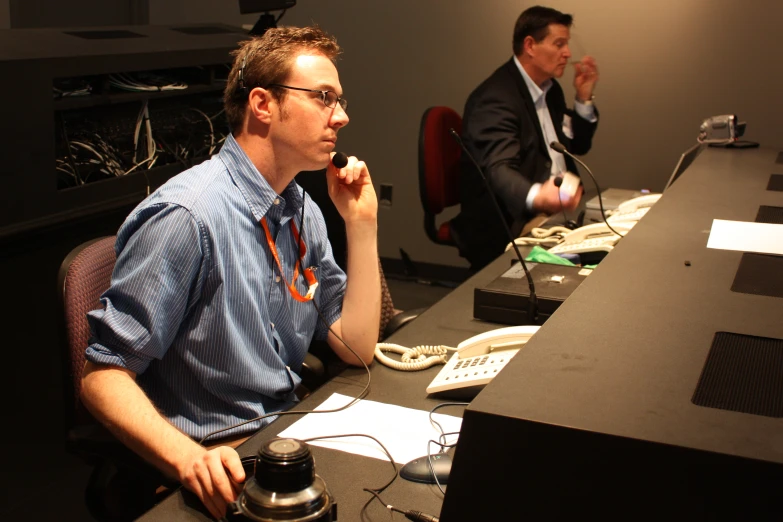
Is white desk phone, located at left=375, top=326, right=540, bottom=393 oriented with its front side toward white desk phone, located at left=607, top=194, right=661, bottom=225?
no

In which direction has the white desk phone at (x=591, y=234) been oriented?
to the viewer's left

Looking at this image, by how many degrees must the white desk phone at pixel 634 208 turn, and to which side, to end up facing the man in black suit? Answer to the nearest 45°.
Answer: approximately 45° to its right

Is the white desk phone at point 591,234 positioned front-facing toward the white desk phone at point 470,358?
no

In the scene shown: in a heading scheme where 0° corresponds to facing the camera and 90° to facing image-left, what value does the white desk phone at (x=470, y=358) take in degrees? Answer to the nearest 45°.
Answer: approximately 90°

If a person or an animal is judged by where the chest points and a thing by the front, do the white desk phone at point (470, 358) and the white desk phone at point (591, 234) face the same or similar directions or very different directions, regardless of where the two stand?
same or similar directions

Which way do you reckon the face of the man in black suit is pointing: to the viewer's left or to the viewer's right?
to the viewer's right

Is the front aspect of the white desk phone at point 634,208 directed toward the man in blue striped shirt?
no

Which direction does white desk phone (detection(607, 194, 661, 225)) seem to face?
to the viewer's left

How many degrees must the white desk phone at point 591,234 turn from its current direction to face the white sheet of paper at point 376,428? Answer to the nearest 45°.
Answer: approximately 90° to its left

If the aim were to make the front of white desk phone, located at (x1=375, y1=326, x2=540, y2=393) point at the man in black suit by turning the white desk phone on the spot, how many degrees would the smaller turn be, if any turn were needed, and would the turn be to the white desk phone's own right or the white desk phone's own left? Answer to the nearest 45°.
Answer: approximately 90° to the white desk phone's own right

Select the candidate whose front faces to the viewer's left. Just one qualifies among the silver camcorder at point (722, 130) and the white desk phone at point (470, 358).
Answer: the white desk phone

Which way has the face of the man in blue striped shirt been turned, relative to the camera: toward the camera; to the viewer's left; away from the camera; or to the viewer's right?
to the viewer's right

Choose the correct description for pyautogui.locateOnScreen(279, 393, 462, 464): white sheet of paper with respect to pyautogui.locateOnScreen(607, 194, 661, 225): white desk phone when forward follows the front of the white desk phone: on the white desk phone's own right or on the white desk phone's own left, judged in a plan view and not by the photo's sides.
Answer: on the white desk phone's own left

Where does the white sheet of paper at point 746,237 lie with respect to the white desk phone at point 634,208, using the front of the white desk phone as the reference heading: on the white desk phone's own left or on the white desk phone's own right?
on the white desk phone's own left

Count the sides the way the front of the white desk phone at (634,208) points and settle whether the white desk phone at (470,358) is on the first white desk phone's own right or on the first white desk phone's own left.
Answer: on the first white desk phone's own left
